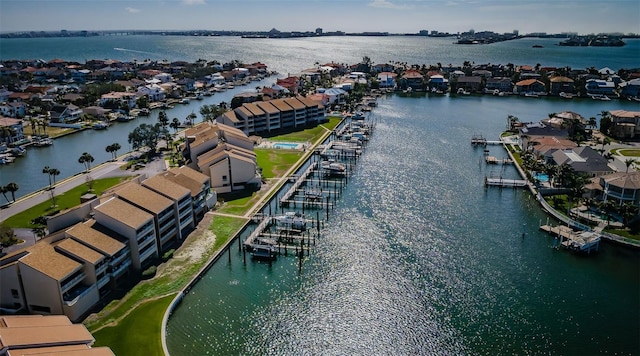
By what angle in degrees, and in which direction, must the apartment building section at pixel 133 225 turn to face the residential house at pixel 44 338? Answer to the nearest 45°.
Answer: approximately 90° to its right

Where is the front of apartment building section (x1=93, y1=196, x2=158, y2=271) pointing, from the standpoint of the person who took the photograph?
facing the viewer and to the right of the viewer
